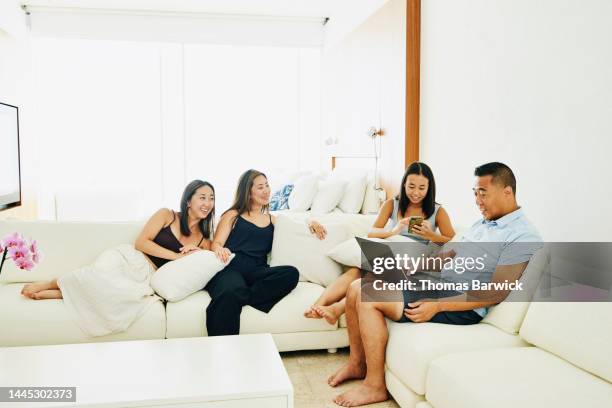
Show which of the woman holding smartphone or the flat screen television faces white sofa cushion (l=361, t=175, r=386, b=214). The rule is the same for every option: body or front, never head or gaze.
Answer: the flat screen television

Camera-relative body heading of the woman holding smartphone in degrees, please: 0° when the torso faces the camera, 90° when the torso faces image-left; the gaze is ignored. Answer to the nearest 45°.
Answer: approximately 45°

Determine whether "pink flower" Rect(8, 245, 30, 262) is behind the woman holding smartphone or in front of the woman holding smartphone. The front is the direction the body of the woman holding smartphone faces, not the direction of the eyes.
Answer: in front

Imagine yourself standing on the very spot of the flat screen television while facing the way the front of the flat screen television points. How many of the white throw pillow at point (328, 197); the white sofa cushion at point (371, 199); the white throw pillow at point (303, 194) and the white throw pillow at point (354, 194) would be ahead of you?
4

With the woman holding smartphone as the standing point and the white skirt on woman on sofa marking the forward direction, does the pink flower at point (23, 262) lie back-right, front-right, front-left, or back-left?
front-left

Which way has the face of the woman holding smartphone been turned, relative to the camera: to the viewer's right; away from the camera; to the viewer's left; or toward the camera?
toward the camera

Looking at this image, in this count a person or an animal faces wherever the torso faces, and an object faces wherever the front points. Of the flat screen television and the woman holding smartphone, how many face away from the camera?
0

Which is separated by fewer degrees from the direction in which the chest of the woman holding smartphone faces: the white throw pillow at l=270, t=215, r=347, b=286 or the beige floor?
the beige floor

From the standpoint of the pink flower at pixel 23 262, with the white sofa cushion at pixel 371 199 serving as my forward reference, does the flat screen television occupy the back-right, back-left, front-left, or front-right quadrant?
front-left

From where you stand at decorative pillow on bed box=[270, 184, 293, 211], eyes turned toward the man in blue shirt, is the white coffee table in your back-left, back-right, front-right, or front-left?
front-right

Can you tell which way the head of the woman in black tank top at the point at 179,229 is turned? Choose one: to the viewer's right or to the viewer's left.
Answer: to the viewer's right

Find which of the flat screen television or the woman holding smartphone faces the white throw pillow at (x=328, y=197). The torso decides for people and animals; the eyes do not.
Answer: the flat screen television

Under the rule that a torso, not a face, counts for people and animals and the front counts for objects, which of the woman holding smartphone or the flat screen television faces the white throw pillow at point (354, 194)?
the flat screen television
